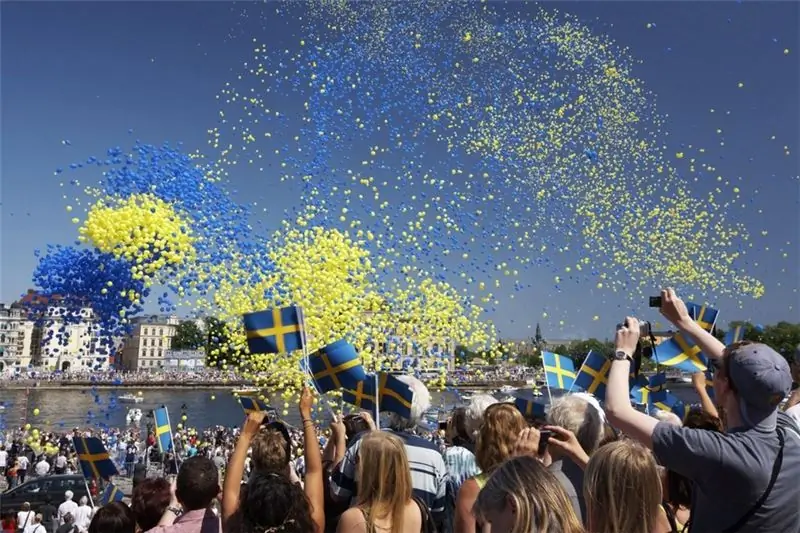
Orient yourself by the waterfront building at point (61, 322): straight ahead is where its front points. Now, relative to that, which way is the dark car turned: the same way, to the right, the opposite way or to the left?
to the right

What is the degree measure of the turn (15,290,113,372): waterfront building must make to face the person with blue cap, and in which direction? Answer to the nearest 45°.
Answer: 0° — it already faces them

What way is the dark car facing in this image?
to the viewer's left

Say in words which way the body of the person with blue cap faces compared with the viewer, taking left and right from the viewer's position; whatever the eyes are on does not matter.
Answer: facing away from the viewer and to the left of the viewer

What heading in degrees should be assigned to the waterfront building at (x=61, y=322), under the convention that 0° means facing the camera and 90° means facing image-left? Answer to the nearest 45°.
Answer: approximately 0°

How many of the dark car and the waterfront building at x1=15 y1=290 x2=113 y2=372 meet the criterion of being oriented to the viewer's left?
1

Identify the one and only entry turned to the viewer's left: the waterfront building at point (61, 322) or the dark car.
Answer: the dark car

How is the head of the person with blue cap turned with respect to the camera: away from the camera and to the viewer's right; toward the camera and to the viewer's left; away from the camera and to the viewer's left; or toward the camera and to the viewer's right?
away from the camera and to the viewer's left
